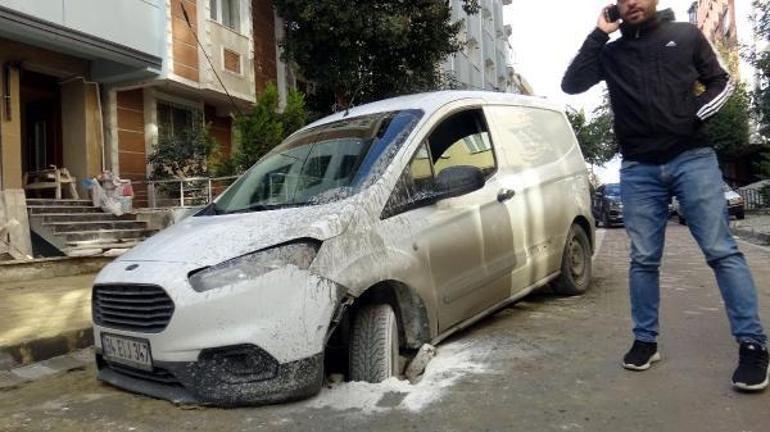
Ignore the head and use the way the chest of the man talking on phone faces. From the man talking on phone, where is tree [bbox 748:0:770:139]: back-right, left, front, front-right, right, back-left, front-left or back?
back

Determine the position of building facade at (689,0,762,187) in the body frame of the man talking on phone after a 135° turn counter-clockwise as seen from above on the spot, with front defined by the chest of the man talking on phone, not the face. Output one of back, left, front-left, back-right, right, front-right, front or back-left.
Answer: front-left

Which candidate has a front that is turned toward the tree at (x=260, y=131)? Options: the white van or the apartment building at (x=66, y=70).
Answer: the apartment building

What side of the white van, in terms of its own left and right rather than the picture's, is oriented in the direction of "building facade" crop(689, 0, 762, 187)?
back

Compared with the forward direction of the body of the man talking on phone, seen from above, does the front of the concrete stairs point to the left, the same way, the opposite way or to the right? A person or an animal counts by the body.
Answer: to the left

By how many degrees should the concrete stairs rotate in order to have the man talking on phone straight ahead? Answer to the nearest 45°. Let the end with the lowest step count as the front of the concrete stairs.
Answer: approximately 45° to its right

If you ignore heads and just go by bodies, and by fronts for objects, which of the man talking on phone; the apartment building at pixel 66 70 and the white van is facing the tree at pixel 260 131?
the apartment building

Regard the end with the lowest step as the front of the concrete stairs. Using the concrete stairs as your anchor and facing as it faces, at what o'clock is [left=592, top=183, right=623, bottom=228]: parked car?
The parked car is roughly at 10 o'clock from the concrete stairs.

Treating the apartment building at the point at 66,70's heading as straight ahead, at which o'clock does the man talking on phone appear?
The man talking on phone is roughly at 1 o'clock from the apartment building.

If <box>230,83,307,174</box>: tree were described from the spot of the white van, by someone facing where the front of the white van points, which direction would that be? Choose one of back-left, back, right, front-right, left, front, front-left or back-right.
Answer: back-right

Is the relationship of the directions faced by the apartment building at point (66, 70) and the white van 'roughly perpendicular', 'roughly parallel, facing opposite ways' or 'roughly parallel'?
roughly perpendicular
